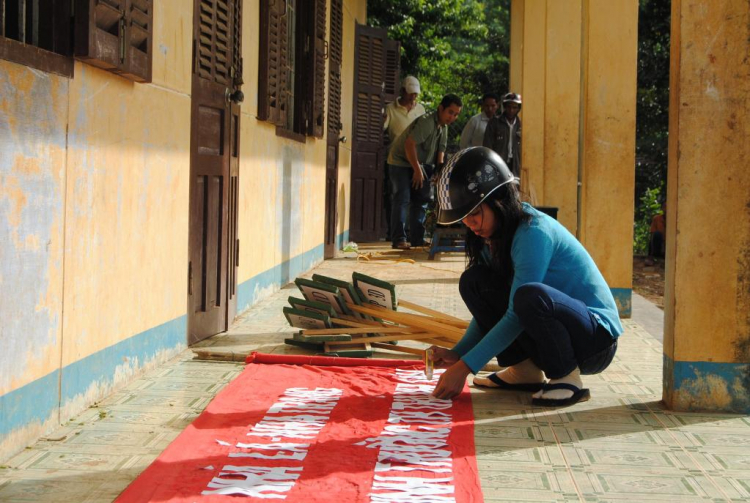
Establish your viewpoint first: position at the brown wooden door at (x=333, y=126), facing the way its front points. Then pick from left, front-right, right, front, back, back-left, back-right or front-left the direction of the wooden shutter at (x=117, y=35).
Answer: right

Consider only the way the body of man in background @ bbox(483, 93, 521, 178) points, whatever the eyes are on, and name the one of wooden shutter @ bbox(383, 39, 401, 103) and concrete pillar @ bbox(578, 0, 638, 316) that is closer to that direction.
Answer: the concrete pillar

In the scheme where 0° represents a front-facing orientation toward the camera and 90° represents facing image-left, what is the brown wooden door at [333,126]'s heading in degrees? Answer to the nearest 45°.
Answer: approximately 270°

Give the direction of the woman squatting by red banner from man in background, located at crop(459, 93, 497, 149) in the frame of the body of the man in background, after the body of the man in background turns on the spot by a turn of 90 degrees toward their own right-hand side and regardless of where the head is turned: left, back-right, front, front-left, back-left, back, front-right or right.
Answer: front-left

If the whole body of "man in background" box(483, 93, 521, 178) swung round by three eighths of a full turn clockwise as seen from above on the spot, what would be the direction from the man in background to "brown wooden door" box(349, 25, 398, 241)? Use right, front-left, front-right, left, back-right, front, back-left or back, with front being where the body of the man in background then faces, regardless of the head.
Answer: front

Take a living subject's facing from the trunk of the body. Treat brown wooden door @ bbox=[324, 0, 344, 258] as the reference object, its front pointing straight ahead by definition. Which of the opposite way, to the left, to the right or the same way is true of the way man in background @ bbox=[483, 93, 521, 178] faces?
to the right

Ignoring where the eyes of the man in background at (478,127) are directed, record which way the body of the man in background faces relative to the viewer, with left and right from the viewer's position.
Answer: facing the viewer and to the right of the viewer

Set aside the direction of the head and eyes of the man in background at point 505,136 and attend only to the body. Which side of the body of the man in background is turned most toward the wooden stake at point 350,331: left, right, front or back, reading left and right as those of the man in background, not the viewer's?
front

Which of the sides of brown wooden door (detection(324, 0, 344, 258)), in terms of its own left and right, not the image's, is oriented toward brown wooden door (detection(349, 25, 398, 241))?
left

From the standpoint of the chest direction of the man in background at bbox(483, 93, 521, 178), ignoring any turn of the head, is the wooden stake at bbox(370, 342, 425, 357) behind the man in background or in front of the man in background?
in front

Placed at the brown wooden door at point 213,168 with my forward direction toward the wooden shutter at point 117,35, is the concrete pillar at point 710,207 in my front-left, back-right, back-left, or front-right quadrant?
front-left

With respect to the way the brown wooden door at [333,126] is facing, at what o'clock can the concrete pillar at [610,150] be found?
The concrete pillar is roughly at 2 o'clock from the brown wooden door.

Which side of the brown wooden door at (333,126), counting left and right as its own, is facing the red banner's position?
right

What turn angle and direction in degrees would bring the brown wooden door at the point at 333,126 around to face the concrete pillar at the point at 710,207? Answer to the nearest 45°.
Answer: approximately 90° to its right

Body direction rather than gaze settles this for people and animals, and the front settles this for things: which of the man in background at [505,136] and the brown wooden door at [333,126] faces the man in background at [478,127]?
the brown wooden door

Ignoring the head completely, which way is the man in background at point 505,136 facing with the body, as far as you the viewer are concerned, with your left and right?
facing the viewer

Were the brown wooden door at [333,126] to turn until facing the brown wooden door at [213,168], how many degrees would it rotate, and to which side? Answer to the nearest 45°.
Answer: approximately 90° to its right

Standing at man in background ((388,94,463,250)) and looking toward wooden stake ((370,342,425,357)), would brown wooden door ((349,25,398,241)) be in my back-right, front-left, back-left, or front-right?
back-right
